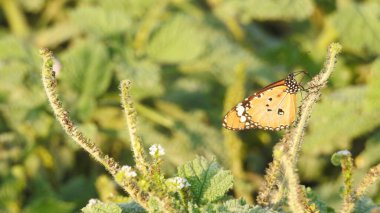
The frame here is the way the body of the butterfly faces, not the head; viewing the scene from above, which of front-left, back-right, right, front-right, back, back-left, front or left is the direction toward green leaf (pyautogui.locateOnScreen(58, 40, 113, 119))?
back-left

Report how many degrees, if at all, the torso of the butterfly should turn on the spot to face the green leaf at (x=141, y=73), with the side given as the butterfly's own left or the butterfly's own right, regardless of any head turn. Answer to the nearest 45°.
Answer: approximately 135° to the butterfly's own left

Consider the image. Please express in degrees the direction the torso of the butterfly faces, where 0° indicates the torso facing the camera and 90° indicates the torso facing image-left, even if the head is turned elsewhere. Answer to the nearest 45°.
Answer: approximately 270°
